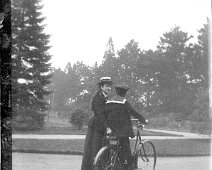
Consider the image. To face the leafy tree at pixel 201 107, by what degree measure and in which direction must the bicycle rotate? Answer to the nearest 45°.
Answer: approximately 45° to its left

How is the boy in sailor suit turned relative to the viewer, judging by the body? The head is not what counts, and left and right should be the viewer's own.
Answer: facing away from the viewer and to the right of the viewer

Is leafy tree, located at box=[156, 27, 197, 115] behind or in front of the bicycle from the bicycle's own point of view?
in front

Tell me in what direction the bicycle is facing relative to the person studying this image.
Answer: facing away from the viewer and to the right of the viewer

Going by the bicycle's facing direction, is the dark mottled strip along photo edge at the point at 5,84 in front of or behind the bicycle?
behind

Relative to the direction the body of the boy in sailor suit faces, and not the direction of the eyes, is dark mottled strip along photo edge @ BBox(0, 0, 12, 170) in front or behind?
behind

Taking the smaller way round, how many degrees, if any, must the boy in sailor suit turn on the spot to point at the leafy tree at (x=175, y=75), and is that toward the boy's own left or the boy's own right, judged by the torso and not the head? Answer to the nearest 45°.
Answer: approximately 45° to the boy's own left
